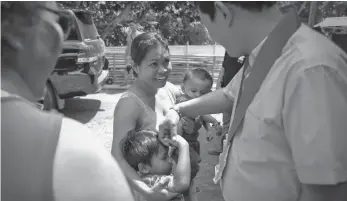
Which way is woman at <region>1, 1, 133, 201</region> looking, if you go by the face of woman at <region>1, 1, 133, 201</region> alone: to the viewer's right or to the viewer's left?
to the viewer's right

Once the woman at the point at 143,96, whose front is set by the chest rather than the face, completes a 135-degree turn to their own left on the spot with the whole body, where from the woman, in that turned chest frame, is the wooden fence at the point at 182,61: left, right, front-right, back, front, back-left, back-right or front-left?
front

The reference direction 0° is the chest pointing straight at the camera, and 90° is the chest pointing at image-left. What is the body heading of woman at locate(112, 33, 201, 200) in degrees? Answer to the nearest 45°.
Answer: approximately 315°

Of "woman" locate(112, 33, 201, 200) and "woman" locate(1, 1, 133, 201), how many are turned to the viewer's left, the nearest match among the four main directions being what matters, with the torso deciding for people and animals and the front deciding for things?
0

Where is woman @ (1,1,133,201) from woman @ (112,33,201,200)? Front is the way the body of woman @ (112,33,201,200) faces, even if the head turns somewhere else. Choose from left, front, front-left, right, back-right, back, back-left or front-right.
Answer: front-right

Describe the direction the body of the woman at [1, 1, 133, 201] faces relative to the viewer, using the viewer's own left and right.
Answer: facing away from the viewer and to the right of the viewer

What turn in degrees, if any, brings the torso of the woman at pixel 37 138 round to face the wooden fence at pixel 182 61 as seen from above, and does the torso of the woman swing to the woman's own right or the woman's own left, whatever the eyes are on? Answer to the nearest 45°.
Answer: approximately 45° to the woman's own left

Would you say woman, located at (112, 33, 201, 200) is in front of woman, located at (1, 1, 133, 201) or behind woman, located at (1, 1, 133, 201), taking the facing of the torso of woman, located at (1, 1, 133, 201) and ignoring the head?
in front
